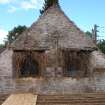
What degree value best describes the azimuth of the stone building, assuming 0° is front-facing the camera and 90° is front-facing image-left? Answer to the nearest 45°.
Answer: approximately 0°
